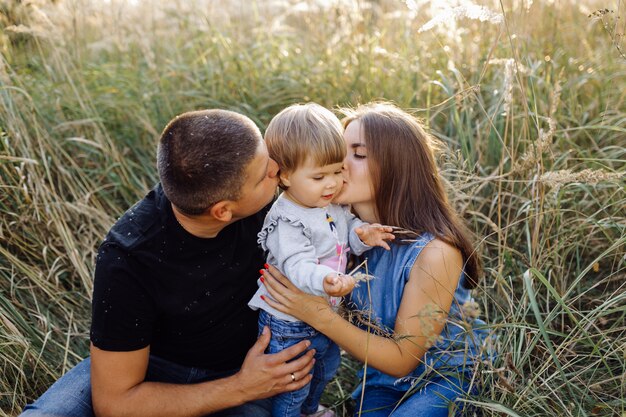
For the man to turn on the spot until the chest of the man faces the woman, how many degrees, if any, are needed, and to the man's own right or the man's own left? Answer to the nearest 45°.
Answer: approximately 45° to the man's own left

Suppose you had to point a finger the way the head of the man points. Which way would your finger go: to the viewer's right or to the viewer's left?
to the viewer's right

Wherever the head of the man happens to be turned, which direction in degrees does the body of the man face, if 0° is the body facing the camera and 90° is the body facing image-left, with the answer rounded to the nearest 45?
approximately 315°

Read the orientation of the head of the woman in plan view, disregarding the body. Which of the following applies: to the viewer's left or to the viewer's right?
to the viewer's left

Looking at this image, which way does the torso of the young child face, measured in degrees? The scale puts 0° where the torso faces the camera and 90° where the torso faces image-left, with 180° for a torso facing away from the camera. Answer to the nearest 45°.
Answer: approximately 315°
